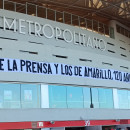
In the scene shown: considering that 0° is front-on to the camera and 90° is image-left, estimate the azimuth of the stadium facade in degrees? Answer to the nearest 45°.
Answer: approximately 315°
